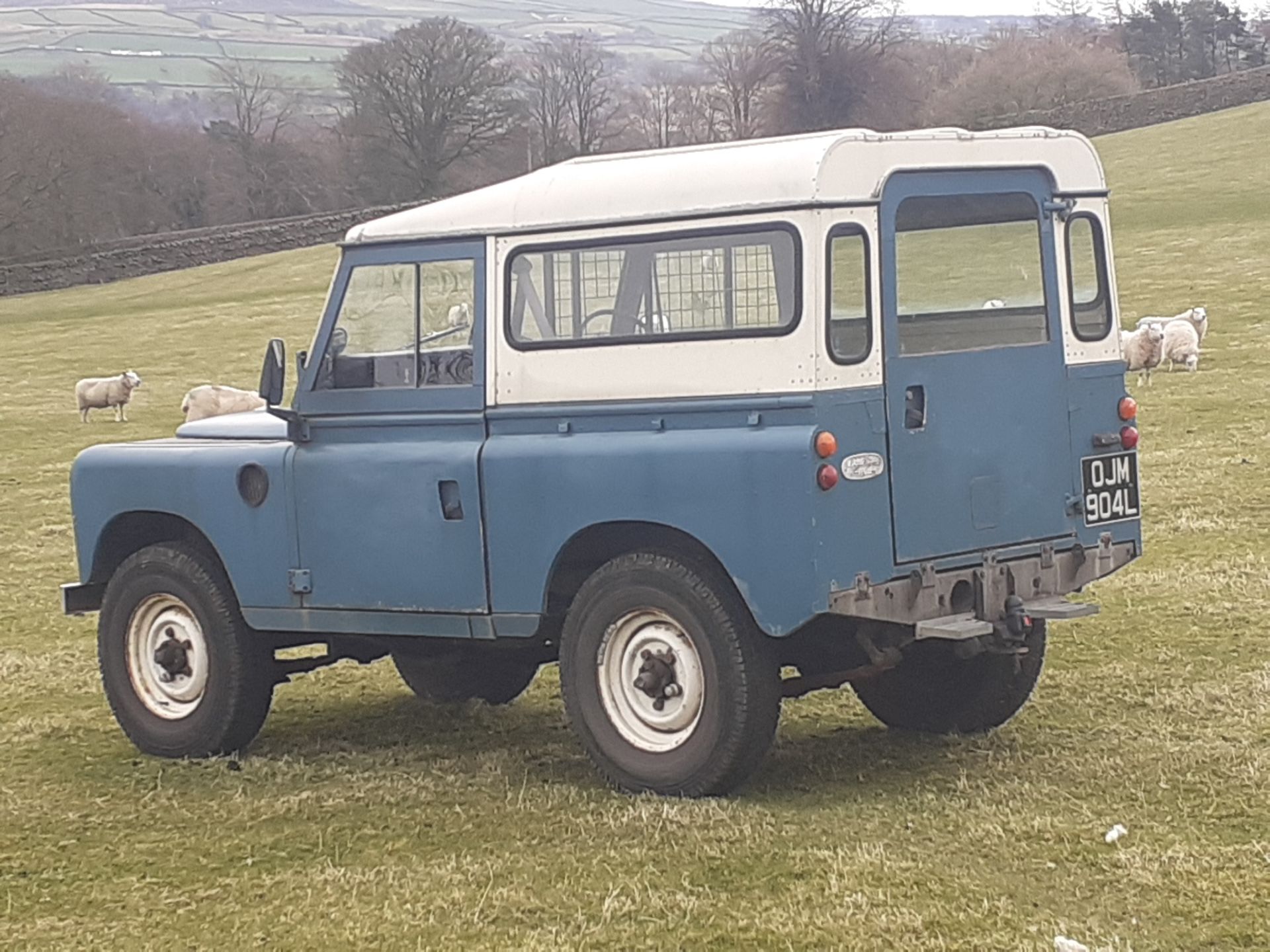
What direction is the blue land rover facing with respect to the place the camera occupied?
facing away from the viewer and to the left of the viewer

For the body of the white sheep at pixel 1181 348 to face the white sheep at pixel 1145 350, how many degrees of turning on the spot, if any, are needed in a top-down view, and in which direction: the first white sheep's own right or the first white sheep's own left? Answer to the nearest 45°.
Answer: approximately 90° to the first white sheep's own right

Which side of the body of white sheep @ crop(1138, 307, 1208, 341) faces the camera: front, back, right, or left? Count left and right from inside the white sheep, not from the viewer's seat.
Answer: right

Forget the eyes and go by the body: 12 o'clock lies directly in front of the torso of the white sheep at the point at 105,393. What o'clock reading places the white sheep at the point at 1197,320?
the white sheep at the point at 1197,320 is roughly at 1 o'clock from the white sheep at the point at 105,393.

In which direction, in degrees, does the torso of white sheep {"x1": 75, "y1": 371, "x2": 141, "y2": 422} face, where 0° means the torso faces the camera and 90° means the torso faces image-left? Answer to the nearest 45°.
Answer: approximately 270°

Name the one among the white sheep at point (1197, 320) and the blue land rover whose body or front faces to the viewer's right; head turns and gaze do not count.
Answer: the white sheep

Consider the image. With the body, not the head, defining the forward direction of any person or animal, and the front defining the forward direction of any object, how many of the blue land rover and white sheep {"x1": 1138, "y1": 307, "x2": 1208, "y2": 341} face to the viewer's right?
1

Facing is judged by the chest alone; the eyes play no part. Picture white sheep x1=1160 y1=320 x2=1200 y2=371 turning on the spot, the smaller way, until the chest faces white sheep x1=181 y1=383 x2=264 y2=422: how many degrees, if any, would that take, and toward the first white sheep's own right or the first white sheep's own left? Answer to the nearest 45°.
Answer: approximately 135° to the first white sheep's own right

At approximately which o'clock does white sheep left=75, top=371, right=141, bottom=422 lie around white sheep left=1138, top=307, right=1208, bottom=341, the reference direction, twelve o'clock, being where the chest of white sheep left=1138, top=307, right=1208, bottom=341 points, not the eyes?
white sheep left=75, top=371, right=141, bottom=422 is roughly at 6 o'clock from white sheep left=1138, top=307, right=1208, bottom=341.
